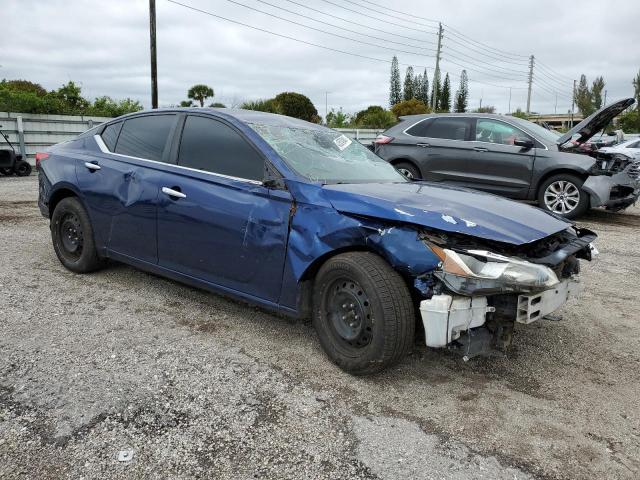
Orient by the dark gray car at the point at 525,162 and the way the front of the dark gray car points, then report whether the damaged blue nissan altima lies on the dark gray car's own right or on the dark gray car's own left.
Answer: on the dark gray car's own right

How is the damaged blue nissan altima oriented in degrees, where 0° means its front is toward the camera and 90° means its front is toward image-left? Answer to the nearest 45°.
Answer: approximately 315°

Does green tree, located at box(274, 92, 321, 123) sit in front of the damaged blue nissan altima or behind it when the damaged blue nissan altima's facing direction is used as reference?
behind

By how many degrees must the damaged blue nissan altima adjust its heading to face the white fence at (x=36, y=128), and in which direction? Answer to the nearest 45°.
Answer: approximately 180°

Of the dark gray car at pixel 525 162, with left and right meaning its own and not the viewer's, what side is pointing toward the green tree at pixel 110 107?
back

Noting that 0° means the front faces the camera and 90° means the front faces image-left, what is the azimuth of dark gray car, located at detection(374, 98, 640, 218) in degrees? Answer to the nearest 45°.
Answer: approximately 315°

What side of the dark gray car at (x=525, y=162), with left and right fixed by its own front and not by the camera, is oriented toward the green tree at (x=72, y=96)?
back

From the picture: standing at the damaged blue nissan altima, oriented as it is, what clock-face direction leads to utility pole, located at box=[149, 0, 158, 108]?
The utility pole is roughly at 7 o'clock from the damaged blue nissan altima.
